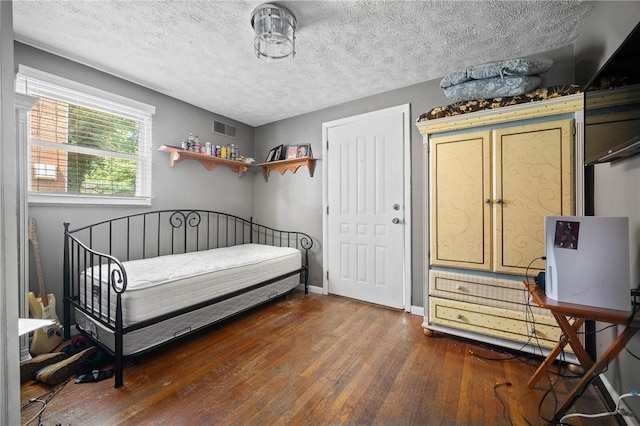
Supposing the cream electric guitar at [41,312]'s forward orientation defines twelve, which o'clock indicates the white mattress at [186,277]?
The white mattress is roughly at 10 o'clock from the cream electric guitar.

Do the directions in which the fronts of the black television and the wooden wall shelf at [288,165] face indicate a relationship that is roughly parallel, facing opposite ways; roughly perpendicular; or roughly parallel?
roughly perpendicular

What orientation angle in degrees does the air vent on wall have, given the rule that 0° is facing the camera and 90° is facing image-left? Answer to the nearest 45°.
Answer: approximately 315°

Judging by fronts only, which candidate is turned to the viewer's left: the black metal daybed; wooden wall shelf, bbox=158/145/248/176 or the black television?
the black television

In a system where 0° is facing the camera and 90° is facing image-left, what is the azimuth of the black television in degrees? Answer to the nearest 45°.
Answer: approximately 90°

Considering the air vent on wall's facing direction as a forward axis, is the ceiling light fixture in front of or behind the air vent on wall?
in front

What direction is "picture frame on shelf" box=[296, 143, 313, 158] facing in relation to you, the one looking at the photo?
facing the viewer and to the left of the viewer

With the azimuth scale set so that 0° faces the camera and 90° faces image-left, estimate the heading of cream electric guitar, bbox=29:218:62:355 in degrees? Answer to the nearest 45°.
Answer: approximately 0°

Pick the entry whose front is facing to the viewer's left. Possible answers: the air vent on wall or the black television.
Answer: the black television

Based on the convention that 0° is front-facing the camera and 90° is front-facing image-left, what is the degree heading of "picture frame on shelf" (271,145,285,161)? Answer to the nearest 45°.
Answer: approximately 45°

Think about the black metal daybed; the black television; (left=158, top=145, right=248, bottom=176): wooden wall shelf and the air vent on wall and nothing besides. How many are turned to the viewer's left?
1

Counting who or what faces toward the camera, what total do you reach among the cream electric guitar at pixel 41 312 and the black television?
1

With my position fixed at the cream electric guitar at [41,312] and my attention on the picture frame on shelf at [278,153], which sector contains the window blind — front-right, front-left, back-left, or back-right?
front-left

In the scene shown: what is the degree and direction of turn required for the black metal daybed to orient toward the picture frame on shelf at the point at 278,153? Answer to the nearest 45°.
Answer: approximately 90° to its left

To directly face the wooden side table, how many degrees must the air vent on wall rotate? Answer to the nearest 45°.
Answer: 0° — it already faces it

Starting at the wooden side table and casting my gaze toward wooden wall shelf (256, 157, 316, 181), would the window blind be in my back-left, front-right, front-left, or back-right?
front-left
